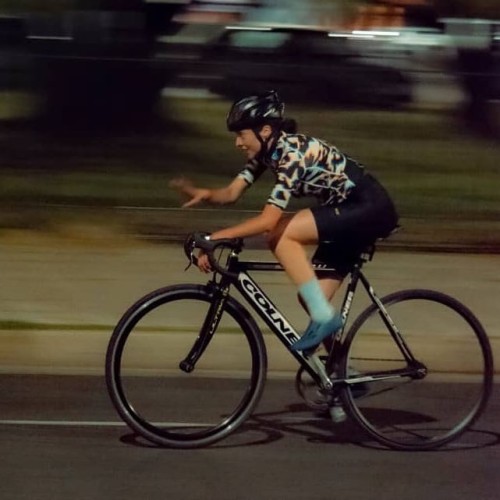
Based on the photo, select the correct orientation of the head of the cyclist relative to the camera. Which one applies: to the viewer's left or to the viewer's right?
to the viewer's left

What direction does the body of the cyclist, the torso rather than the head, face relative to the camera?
to the viewer's left

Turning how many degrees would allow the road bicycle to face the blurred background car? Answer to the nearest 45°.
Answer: approximately 90° to its right

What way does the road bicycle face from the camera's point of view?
to the viewer's left
